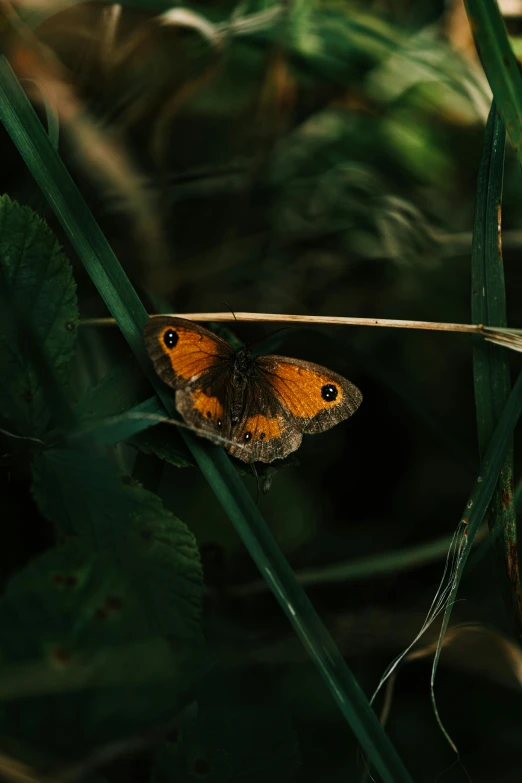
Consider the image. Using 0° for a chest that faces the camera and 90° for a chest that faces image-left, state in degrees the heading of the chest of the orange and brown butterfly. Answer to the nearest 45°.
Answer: approximately 180°
